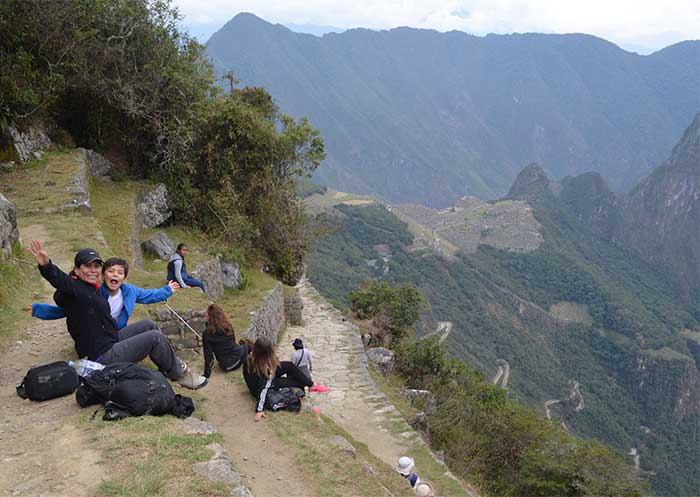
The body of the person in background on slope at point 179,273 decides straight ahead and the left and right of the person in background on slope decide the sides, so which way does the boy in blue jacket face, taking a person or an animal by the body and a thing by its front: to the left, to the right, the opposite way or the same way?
to the right

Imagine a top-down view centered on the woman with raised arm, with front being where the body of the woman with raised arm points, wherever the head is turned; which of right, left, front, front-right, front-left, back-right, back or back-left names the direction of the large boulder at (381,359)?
front-left

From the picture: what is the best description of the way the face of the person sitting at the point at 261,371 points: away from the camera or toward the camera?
away from the camera

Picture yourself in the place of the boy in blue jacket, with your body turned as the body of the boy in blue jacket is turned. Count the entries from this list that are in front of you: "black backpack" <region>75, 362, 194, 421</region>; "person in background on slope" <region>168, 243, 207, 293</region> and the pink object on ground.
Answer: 1

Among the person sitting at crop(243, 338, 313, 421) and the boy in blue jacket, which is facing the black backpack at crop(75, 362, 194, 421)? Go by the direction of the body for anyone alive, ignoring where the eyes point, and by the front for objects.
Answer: the boy in blue jacket

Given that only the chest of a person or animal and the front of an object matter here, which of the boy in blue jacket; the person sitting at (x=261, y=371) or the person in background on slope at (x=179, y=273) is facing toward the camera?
the boy in blue jacket

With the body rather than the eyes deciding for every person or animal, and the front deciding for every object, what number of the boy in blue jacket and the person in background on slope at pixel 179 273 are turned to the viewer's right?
1

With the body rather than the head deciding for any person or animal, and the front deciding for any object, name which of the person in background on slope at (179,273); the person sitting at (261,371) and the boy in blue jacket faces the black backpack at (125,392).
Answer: the boy in blue jacket

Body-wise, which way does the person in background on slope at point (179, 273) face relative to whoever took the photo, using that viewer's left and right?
facing to the right of the viewer

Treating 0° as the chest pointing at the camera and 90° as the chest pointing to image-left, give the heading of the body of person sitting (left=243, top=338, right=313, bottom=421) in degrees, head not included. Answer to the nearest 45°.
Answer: approximately 225°

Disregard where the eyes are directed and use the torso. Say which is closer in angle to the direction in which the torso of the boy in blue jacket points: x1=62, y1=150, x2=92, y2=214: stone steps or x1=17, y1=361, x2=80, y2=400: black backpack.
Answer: the black backpack
